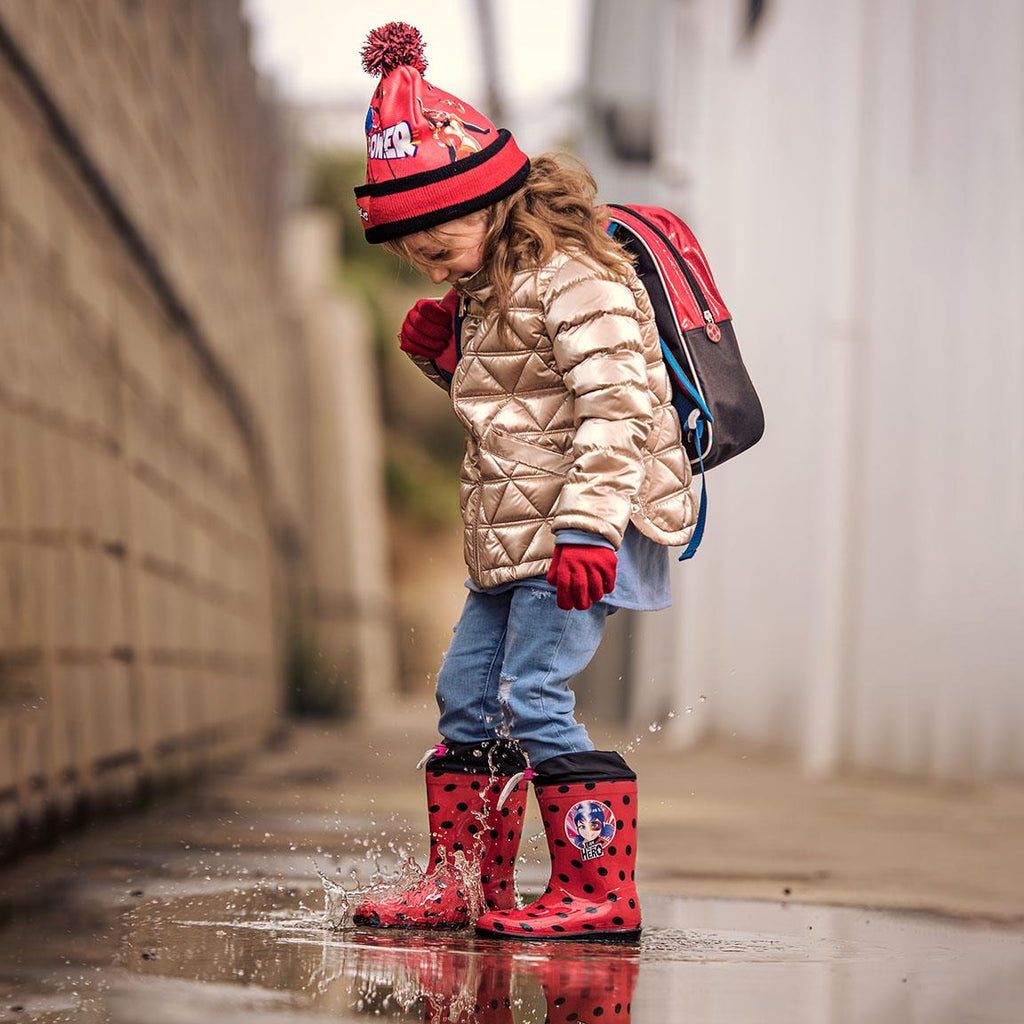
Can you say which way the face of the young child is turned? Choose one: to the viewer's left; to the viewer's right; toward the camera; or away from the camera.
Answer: to the viewer's left

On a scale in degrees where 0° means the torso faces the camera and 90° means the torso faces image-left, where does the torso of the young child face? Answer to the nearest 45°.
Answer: approximately 90°
